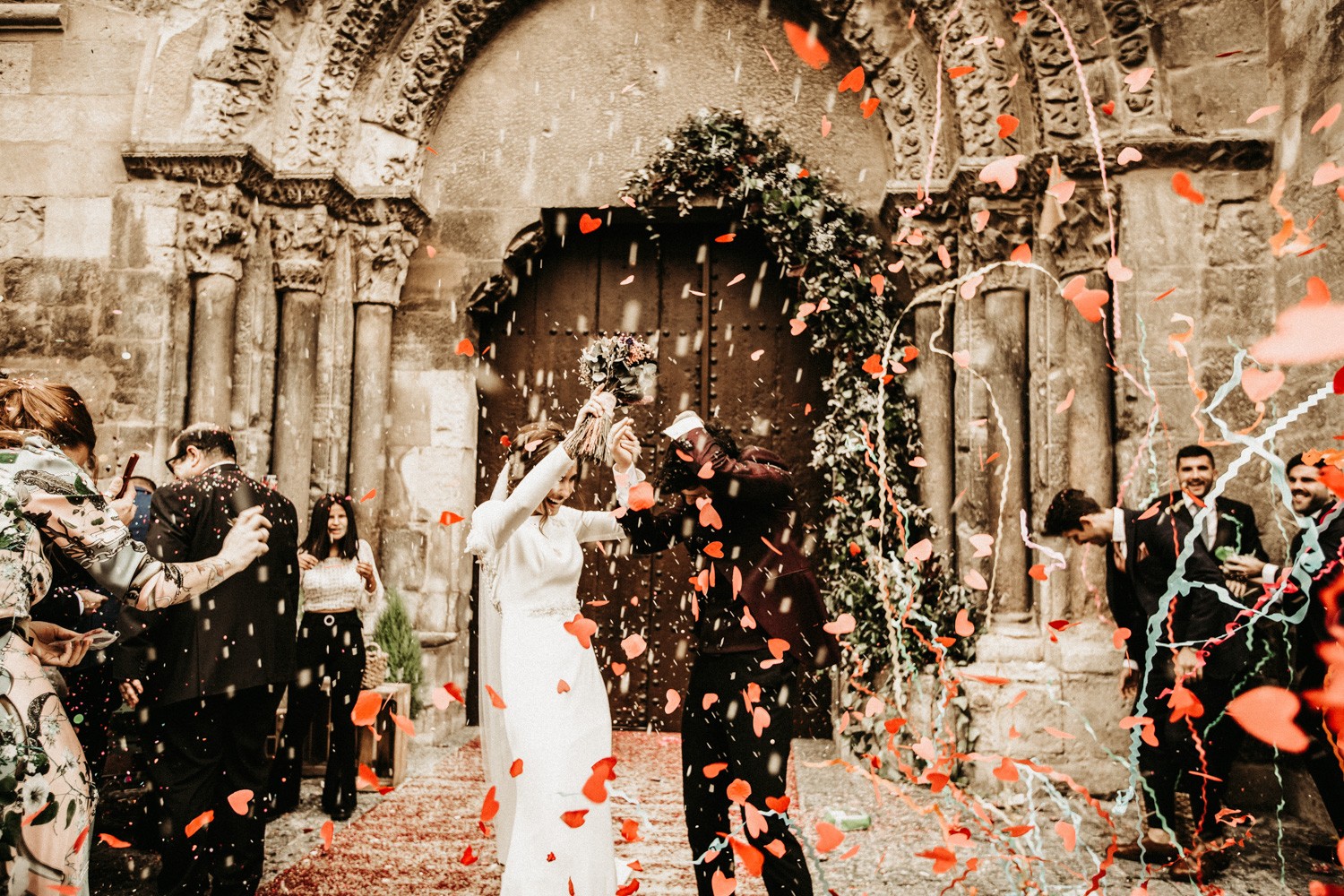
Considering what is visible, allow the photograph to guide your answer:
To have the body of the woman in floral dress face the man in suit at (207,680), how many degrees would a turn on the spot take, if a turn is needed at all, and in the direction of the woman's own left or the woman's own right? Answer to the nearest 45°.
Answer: approximately 45° to the woman's own left

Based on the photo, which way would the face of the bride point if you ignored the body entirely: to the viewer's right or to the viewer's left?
to the viewer's right

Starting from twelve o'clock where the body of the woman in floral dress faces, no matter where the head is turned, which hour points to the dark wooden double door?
The dark wooden double door is roughly at 12 o'clock from the woman in floral dress.

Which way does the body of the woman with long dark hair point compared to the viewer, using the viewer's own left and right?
facing the viewer

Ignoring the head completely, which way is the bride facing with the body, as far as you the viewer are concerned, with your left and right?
facing the viewer and to the right of the viewer

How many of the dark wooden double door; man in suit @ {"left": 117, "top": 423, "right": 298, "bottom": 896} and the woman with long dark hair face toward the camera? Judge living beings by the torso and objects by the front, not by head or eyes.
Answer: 2

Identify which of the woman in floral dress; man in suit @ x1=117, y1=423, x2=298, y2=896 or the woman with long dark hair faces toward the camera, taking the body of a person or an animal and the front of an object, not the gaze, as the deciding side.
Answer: the woman with long dark hair

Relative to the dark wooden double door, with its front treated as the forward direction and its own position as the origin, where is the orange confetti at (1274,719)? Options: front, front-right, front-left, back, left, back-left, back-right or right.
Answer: front

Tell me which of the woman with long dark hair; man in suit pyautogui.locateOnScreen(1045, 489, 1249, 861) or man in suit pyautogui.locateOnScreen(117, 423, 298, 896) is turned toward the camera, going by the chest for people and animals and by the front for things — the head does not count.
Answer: the woman with long dark hair

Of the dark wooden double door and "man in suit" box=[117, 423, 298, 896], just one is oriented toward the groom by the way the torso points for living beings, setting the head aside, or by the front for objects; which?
the dark wooden double door

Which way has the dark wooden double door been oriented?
toward the camera

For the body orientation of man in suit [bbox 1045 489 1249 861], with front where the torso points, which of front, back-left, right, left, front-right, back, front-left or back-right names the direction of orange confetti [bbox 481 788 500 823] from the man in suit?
front-left

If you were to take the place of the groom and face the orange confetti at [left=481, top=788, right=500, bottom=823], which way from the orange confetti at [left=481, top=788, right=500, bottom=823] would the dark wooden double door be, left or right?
right
